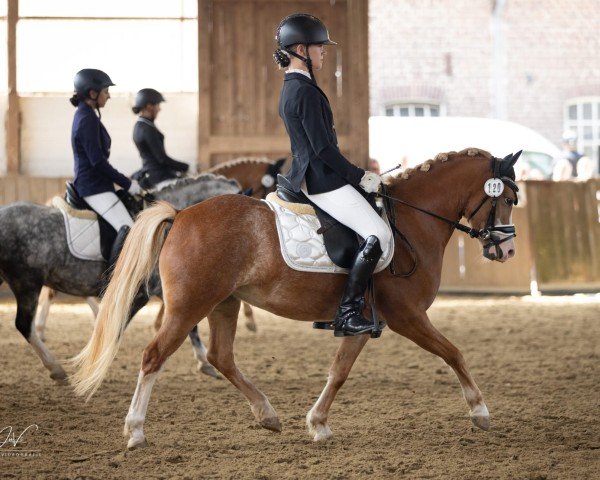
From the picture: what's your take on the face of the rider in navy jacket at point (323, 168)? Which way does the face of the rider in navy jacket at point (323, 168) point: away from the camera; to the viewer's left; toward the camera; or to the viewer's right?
to the viewer's right

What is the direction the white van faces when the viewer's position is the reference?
facing to the right of the viewer

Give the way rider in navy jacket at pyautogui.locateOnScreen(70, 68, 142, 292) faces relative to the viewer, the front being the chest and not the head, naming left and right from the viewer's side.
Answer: facing to the right of the viewer

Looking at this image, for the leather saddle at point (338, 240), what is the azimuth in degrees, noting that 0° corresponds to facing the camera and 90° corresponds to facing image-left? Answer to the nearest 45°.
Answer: approximately 270°

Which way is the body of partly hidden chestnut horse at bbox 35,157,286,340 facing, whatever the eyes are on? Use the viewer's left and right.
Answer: facing to the right of the viewer

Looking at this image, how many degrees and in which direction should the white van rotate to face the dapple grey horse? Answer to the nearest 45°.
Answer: approximately 90° to its right

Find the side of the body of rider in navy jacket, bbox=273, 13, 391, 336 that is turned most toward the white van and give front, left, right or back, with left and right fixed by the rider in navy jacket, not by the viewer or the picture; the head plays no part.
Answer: left

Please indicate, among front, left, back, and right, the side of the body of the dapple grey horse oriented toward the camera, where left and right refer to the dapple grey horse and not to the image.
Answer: right

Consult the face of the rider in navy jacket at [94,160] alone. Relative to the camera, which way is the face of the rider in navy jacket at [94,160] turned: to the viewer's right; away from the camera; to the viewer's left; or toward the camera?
to the viewer's right

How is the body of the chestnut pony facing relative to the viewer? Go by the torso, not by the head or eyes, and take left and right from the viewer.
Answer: facing to the right of the viewer

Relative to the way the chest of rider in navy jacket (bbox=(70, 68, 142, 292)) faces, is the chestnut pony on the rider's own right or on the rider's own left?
on the rider's own right

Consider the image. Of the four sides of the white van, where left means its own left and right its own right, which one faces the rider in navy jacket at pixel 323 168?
right

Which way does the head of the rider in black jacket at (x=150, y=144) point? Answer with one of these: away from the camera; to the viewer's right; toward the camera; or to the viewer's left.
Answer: to the viewer's right

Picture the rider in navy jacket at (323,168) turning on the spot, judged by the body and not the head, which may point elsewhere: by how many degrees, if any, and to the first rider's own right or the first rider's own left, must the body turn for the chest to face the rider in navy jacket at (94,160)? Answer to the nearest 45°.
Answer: approximately 135° to the first rider's own left
